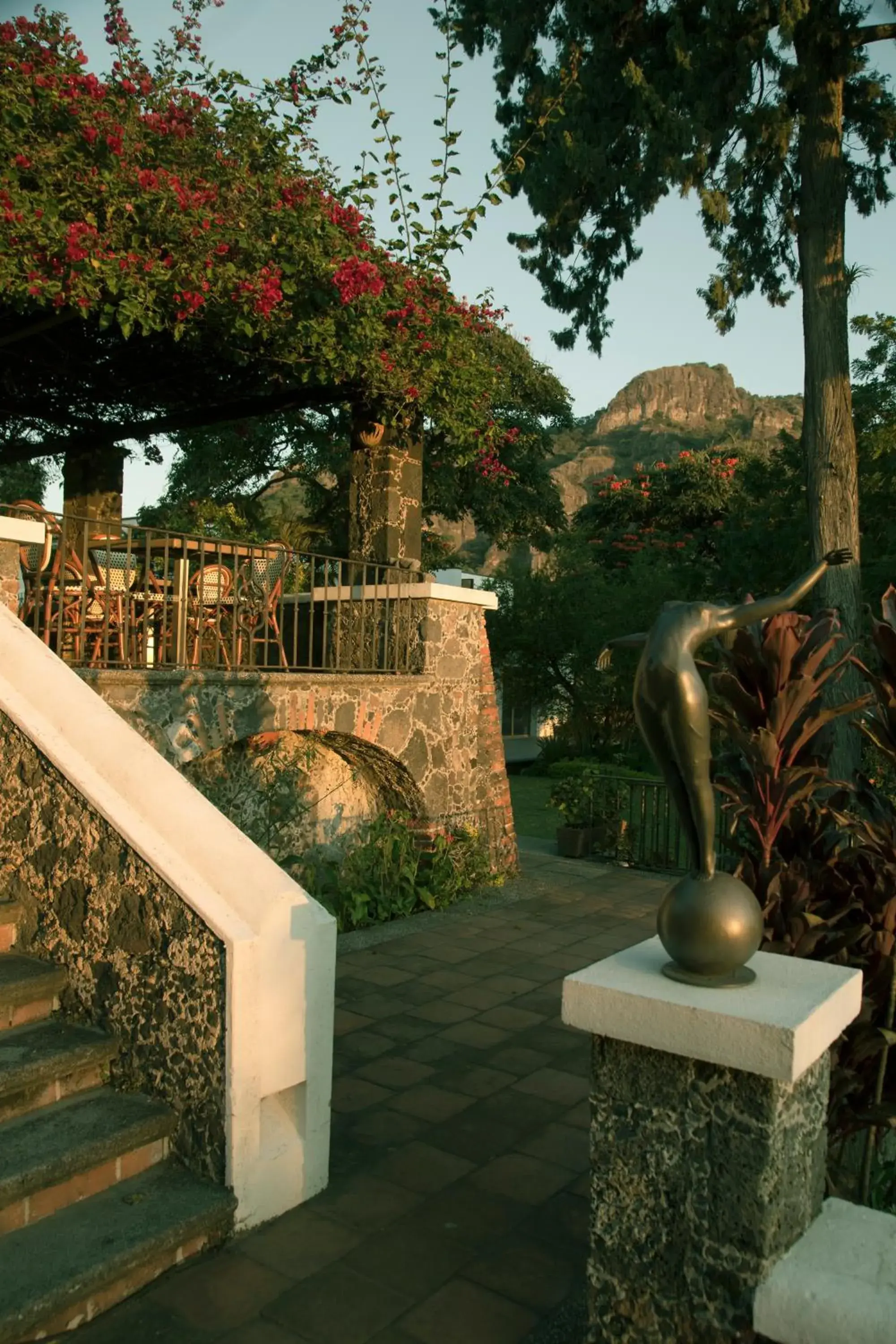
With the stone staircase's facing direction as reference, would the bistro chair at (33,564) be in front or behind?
behind

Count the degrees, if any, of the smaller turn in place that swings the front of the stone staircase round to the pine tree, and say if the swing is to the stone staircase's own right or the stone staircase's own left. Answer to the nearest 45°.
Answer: approximately 90° to the stone staircase's own left

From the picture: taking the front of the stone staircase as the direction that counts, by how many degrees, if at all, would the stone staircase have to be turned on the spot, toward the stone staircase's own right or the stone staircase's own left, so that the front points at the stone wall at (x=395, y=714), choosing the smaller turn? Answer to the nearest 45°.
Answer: approximately 90° to the stone staircase's own left

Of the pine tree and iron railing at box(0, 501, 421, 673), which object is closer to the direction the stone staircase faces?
the pine tree

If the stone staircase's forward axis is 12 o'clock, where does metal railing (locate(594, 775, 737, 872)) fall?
The metal railing is roughly at 9 o'clock from the stone staircase.

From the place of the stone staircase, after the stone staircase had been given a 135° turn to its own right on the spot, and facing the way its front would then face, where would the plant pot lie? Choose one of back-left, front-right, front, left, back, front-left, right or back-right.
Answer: back-right

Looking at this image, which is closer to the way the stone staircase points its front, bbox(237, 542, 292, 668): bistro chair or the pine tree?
the pine tree

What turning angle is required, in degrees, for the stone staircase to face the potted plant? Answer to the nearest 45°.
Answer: approximately 90° to its left

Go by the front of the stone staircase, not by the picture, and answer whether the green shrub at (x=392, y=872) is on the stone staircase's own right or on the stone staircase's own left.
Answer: on the stone staircase's own left

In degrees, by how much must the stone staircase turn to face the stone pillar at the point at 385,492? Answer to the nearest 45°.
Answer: approximately 90° to its left

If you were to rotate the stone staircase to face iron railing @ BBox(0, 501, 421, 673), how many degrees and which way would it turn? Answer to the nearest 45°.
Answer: approximately 135° to its left

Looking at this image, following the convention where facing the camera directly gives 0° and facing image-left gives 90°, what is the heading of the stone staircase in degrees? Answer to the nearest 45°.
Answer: approximately 315°

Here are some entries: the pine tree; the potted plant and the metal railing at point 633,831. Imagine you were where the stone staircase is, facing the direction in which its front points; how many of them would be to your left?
3
